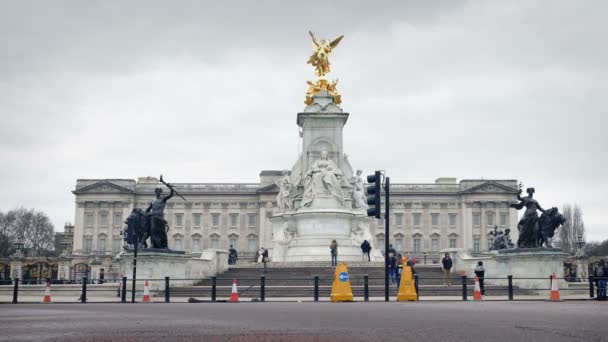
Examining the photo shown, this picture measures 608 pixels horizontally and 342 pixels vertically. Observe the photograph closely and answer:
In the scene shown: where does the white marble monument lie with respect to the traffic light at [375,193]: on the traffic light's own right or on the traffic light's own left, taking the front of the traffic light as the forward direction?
on the traffic light's own right

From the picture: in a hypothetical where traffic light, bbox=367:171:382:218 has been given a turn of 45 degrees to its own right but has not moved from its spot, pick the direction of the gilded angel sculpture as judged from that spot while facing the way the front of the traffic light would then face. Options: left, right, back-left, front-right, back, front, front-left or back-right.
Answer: front-right

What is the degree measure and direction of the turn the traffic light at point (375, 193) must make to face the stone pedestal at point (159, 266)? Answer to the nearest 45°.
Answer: approximately 45° to its right

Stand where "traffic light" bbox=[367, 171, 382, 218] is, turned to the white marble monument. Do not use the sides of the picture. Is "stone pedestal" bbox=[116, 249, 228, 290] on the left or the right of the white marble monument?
left
